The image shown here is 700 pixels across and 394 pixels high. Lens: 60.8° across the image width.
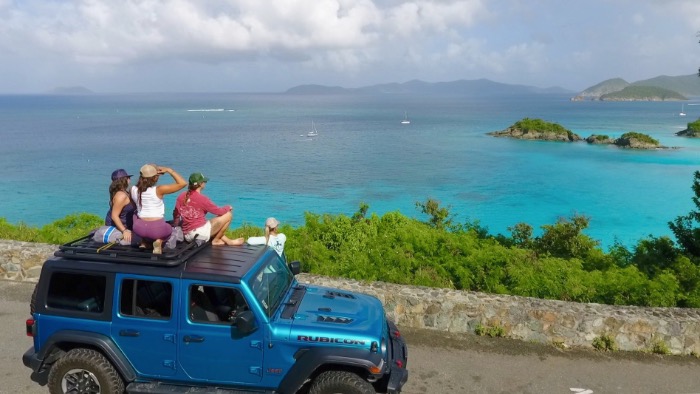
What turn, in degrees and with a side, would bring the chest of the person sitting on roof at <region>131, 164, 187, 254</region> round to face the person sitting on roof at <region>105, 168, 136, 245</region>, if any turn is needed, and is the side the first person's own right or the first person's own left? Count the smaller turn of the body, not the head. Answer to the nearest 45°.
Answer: approximately 90° to the first person's own left

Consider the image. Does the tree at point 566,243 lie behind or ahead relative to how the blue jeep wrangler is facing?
ahead

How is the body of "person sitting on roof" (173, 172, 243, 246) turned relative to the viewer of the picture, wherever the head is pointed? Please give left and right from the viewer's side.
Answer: facing away from the viewer and to the right of the viewer

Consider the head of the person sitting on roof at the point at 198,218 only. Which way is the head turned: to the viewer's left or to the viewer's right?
to the viewer's right

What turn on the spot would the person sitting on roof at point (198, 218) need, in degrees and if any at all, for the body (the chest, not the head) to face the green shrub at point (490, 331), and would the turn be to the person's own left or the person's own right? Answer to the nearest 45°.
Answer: approximately 45° to the person's own right

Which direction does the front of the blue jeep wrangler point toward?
to the viewer's right

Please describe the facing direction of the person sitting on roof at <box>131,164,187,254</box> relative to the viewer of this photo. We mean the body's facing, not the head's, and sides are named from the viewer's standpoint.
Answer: facing away from the viewer and to the right of the viewer
